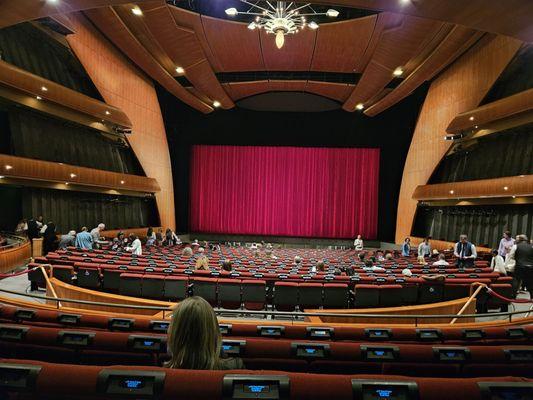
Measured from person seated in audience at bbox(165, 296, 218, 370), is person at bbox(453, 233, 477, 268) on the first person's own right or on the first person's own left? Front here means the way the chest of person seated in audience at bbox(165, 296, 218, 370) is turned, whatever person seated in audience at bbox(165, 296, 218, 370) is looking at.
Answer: on the first person's own right

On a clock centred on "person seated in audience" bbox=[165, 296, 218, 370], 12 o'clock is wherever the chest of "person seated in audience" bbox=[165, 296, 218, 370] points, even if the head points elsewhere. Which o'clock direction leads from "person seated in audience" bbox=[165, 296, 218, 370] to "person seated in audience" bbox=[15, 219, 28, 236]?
"person seated in audience" bbox=[15, 219, 28, 236] is roughly at 11 o'clock from "person seated in audience" bbox=[165, 296, 218, 370].

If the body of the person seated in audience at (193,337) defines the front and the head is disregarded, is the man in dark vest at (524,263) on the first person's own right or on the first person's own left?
on the first person's own right

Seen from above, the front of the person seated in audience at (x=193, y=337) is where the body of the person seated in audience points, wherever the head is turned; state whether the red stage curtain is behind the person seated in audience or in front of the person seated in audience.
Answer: in front

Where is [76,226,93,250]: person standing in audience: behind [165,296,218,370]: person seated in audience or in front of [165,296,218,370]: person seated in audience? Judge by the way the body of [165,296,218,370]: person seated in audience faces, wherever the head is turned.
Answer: in front

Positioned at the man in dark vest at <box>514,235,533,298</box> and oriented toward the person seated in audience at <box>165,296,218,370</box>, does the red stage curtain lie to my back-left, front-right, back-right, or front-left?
back-right

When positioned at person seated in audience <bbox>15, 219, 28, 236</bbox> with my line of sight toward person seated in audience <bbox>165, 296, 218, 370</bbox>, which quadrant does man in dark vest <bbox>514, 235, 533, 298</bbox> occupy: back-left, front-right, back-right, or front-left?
front-left

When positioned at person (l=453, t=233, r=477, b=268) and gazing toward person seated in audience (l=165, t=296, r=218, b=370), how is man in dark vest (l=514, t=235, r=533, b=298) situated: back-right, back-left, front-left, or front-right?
front-left

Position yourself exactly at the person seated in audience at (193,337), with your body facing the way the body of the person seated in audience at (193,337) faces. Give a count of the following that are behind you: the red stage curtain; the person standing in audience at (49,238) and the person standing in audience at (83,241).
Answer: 0

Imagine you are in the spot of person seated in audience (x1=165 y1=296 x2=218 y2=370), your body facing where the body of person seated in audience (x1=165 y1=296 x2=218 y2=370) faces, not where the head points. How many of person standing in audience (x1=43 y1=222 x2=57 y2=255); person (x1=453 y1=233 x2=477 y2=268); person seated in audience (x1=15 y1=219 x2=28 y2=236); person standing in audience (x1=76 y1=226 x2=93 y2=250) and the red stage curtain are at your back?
0

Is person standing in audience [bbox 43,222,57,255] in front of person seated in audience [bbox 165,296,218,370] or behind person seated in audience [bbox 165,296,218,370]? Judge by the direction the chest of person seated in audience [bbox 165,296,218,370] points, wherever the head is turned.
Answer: in front

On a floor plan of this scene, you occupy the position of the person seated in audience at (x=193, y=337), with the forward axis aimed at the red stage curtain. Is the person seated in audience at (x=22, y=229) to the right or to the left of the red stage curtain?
left

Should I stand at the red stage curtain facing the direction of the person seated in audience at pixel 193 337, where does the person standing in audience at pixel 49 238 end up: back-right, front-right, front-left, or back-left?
front-right

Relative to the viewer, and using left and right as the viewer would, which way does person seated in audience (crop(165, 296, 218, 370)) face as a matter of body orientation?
facing away from the viewer

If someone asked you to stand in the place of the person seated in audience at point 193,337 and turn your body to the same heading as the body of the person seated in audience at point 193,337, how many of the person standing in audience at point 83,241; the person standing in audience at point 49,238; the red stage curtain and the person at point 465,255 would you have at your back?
0

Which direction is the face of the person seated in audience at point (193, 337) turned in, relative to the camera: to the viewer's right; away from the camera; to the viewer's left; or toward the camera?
away from the camera
